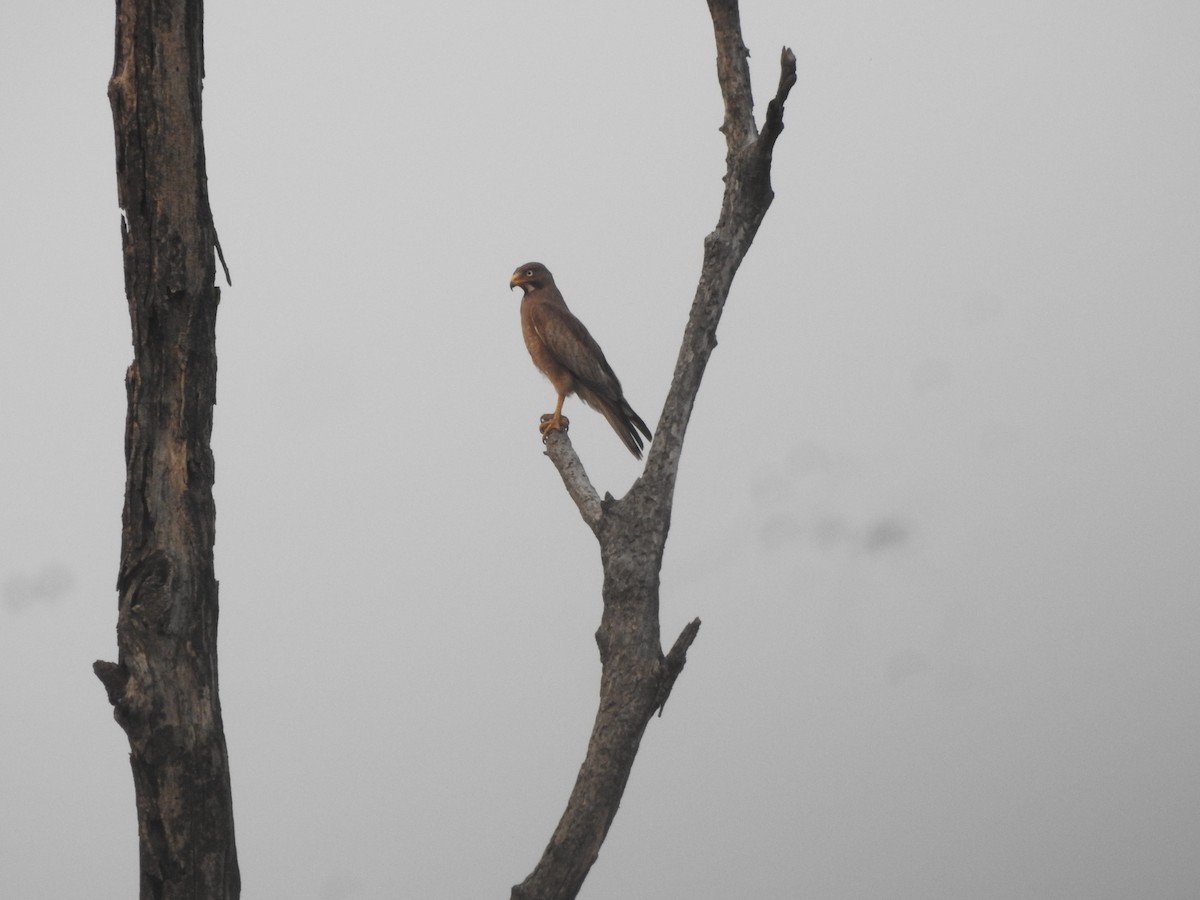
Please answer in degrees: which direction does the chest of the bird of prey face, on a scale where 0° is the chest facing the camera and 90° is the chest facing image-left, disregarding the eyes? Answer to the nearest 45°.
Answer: approximately 90°

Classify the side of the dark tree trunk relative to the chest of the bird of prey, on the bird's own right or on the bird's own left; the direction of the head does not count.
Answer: on the bird's own left
